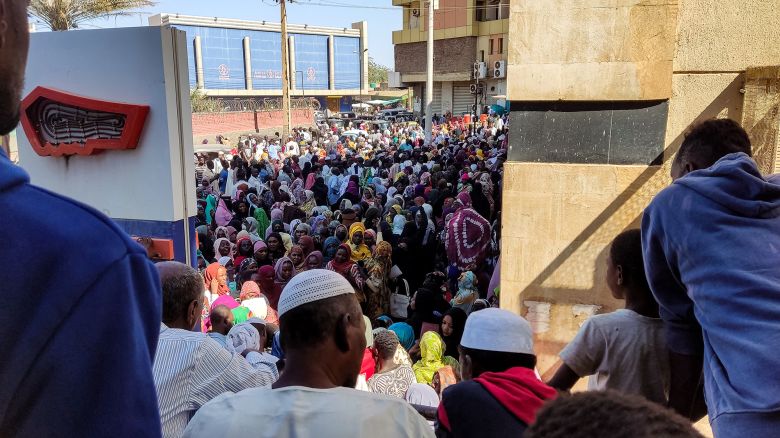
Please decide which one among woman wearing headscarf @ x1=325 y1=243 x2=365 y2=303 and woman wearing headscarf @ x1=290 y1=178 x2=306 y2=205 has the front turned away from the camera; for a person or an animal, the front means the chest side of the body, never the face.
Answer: woman wearing headscarf @ x1=290 y1=178 x2=306 y2=205

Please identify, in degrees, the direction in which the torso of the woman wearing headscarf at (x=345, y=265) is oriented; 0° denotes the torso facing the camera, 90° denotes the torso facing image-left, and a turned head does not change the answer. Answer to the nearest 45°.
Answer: approximately 45°

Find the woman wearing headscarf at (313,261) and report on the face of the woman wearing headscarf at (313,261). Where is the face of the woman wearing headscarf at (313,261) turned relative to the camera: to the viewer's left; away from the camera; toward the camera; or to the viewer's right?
toward the camera

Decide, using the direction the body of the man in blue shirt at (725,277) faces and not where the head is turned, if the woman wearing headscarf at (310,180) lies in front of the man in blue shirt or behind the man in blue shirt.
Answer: in front

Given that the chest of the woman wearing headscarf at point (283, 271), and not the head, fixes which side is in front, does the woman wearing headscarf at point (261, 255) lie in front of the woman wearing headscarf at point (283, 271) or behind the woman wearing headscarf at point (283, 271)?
behind

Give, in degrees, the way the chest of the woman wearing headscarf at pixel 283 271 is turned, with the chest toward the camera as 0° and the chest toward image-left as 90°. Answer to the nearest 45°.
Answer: approximately 315°

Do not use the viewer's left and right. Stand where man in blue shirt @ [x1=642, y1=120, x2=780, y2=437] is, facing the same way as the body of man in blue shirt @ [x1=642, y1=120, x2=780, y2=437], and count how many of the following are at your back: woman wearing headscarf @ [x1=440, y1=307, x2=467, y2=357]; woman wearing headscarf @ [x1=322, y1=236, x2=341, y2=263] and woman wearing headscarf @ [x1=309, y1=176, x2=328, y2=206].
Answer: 0

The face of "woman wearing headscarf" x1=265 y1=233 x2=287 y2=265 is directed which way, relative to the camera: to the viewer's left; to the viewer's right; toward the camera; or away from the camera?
toward the camera

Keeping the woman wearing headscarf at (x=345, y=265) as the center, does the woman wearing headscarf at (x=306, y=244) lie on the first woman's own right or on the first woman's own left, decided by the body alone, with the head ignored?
on the first woman's own right

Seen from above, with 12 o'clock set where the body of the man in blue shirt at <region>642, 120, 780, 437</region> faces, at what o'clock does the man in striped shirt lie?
The man in striped shirt is roughly at 10 o'clock from the man in blue shirt.

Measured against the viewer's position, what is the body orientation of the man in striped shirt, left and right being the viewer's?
facing away from the viewer and to the right of the viewer

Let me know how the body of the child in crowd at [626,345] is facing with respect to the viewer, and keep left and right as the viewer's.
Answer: facing away from the viewer and to the left of the viewer
